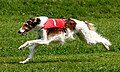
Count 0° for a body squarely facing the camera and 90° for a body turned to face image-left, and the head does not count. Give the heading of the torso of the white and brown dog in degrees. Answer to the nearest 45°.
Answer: approximately 90°
